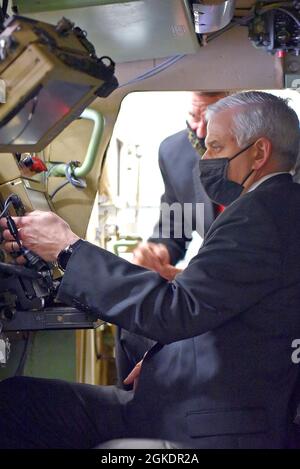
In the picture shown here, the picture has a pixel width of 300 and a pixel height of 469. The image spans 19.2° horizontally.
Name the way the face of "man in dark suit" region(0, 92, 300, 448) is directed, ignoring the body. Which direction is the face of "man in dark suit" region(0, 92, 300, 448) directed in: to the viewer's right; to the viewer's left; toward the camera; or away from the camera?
to the viewer's left

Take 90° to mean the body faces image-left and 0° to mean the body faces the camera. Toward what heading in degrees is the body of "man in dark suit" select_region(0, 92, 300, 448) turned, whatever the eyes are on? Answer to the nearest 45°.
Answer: approximately 90°

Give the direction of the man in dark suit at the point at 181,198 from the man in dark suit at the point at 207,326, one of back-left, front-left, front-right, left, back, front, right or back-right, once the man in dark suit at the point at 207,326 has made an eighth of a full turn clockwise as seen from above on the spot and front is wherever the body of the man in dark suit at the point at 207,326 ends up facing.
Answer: front-right
